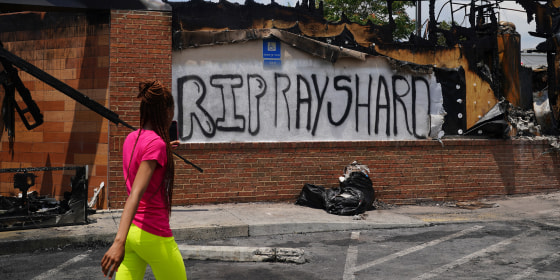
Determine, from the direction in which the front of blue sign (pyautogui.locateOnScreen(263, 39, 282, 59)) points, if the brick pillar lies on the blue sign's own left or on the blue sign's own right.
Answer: on the blue sign's own right

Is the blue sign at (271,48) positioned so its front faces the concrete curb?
yes

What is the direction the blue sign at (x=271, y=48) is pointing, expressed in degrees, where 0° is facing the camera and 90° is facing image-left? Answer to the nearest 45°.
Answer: approximately 0°

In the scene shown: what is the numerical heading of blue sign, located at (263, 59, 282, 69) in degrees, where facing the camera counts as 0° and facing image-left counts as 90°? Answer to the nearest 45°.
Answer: approximately 0°

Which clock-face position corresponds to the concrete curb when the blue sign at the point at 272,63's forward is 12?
The concrete curb is roughly at 12 o'clock from the blue sign.

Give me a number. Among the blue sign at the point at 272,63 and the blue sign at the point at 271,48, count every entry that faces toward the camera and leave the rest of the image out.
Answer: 2

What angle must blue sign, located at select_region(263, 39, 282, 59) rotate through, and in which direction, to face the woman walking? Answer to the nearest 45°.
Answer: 0° — it already faces them

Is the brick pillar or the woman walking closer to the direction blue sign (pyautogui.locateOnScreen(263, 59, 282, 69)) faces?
the woman walking
